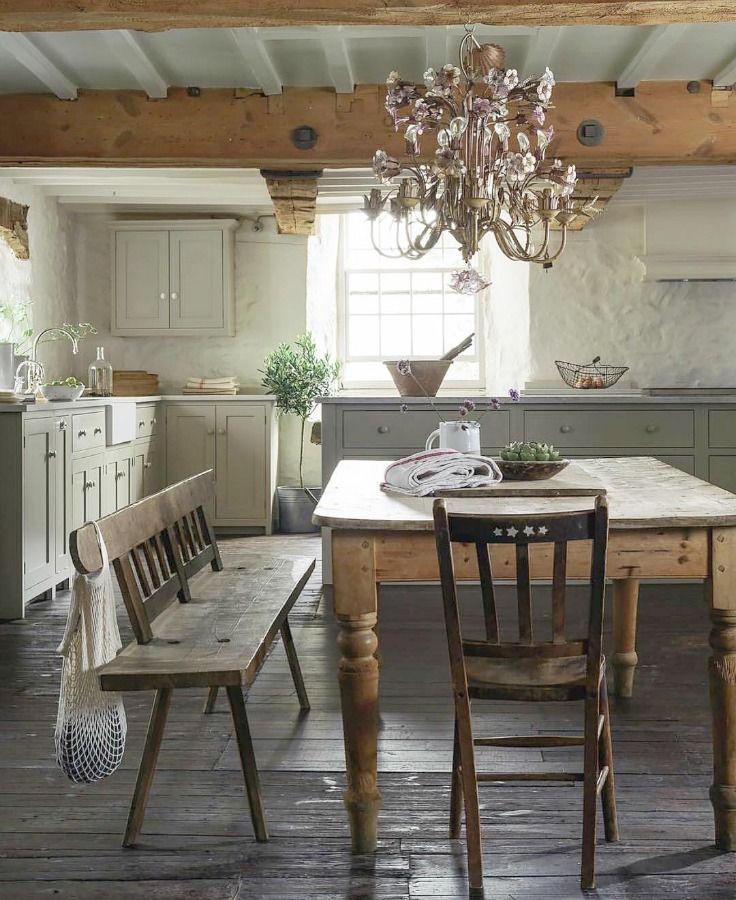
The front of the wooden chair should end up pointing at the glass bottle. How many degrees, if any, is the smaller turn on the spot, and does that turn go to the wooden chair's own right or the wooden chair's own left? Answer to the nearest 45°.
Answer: approximately 45° to the wooden chair's own left

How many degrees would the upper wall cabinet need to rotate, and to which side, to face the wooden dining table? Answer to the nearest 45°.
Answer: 0° — it already faces it

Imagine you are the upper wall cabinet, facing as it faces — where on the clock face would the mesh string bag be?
The mesh string bag is roughly at 12 o'clock from the upper wall cabinet.

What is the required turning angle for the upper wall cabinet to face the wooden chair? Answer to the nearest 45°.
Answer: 0° — it already faces it

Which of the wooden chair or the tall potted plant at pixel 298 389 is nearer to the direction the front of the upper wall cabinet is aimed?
the wooden chair

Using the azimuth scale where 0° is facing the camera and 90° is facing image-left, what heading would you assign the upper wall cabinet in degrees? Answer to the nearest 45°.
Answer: approximately 0°

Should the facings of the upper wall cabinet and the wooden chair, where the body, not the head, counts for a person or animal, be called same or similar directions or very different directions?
very different directions

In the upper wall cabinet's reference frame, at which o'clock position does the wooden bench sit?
The wooden bench is roughly at 12 o'clock from the upper wall cabinet.

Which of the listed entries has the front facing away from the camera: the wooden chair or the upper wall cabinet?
the wooden chair

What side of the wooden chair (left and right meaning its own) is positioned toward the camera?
back

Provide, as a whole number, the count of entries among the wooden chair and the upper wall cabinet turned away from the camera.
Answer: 1

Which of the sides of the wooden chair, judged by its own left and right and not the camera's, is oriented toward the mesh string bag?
left
